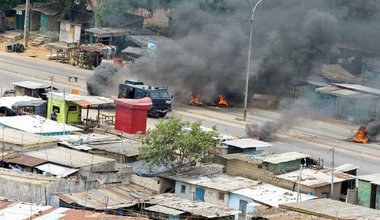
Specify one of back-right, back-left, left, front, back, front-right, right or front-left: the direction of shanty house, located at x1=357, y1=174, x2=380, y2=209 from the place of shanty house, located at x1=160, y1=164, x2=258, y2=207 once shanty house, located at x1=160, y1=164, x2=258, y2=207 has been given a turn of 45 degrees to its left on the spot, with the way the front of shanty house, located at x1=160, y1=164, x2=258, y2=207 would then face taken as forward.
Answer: left

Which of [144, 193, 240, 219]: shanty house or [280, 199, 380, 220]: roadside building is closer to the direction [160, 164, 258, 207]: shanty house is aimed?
the shanty house

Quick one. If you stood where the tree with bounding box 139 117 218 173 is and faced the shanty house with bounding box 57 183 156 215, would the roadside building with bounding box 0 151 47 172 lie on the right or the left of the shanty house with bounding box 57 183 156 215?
right

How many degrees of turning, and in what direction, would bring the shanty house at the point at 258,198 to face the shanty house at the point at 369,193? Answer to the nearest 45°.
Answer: approximately 135° to its left

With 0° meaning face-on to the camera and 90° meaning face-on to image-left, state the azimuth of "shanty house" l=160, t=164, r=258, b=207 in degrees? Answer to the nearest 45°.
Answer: approximately 45°
